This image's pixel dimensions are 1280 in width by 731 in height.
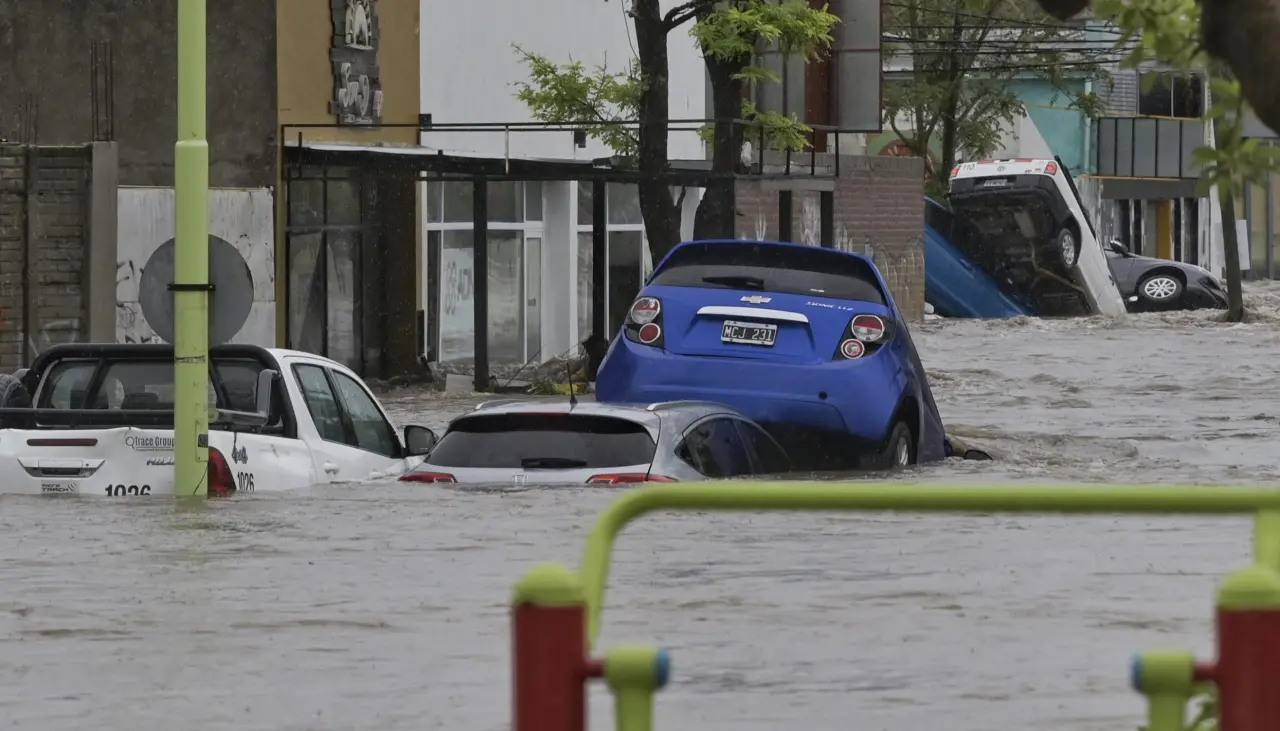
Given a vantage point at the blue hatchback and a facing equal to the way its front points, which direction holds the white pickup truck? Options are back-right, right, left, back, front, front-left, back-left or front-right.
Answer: back-left

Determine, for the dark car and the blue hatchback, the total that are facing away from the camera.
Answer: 1

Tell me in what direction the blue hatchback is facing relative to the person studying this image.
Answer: facing away from the viewer

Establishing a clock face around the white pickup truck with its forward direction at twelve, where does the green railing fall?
The green railing is roughly at 4 o'clock from the white pickup truck.

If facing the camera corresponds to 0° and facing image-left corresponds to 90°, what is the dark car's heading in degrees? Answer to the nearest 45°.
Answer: approximately 315°

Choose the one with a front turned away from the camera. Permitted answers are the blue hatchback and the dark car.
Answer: the blue hatchback

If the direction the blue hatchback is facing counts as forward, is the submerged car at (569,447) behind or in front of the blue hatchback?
behind

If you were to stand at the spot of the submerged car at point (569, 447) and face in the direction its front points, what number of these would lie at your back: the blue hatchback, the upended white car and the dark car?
0

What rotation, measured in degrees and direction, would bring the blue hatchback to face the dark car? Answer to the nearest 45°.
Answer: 0° — it already faces it

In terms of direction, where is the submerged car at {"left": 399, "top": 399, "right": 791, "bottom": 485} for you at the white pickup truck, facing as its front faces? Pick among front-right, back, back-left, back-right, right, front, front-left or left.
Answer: right

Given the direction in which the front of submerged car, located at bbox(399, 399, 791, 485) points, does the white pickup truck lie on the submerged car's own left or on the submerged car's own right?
on the submerged car's own left

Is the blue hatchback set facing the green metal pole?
no

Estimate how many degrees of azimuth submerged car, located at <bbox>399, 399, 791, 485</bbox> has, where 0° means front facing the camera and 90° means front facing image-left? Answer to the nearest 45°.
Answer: approximately 225°

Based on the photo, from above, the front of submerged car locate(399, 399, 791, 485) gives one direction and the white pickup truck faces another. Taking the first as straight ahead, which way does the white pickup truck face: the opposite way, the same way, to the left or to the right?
the same way

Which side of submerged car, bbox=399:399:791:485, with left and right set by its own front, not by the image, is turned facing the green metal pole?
left

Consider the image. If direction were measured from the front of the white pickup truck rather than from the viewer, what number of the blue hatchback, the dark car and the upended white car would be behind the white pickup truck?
0
